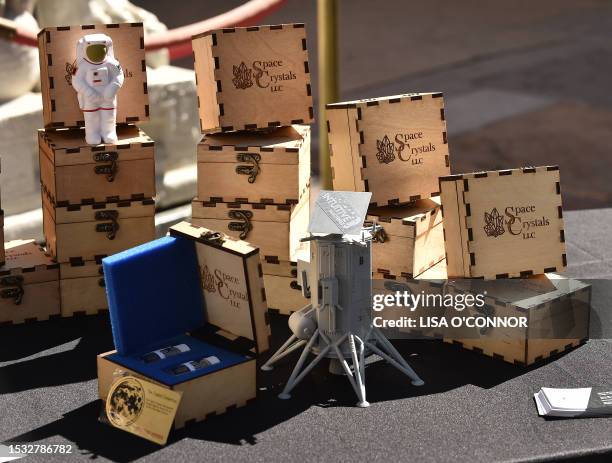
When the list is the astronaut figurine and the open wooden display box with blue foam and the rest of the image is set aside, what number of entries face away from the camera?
0

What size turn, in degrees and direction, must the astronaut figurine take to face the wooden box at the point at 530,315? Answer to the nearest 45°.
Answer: approximately 90° to its left

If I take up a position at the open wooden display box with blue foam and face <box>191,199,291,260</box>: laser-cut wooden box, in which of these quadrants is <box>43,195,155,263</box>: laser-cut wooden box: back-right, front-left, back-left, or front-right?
front-left

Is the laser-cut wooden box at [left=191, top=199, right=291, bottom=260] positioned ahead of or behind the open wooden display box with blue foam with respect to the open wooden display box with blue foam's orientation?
behind

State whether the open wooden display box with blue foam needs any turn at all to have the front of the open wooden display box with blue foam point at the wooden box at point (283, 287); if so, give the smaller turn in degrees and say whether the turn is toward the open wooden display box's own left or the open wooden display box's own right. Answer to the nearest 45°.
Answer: approximately 180°

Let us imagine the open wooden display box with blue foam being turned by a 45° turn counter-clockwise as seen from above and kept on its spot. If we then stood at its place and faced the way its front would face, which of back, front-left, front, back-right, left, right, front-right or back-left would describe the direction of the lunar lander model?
left

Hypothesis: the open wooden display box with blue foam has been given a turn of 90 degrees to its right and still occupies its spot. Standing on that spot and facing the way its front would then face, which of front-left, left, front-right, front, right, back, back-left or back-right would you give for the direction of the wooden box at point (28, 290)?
front

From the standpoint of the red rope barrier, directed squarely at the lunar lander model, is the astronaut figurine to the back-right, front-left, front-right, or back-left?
front-right

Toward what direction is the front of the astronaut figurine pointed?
toward the camera

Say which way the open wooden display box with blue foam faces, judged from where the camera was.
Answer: facing the viewer and to the left of the viewer

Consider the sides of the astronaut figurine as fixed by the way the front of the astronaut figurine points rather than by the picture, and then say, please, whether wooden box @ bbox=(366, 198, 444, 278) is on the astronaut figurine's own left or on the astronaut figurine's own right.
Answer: on the astronaut figurine's own left
